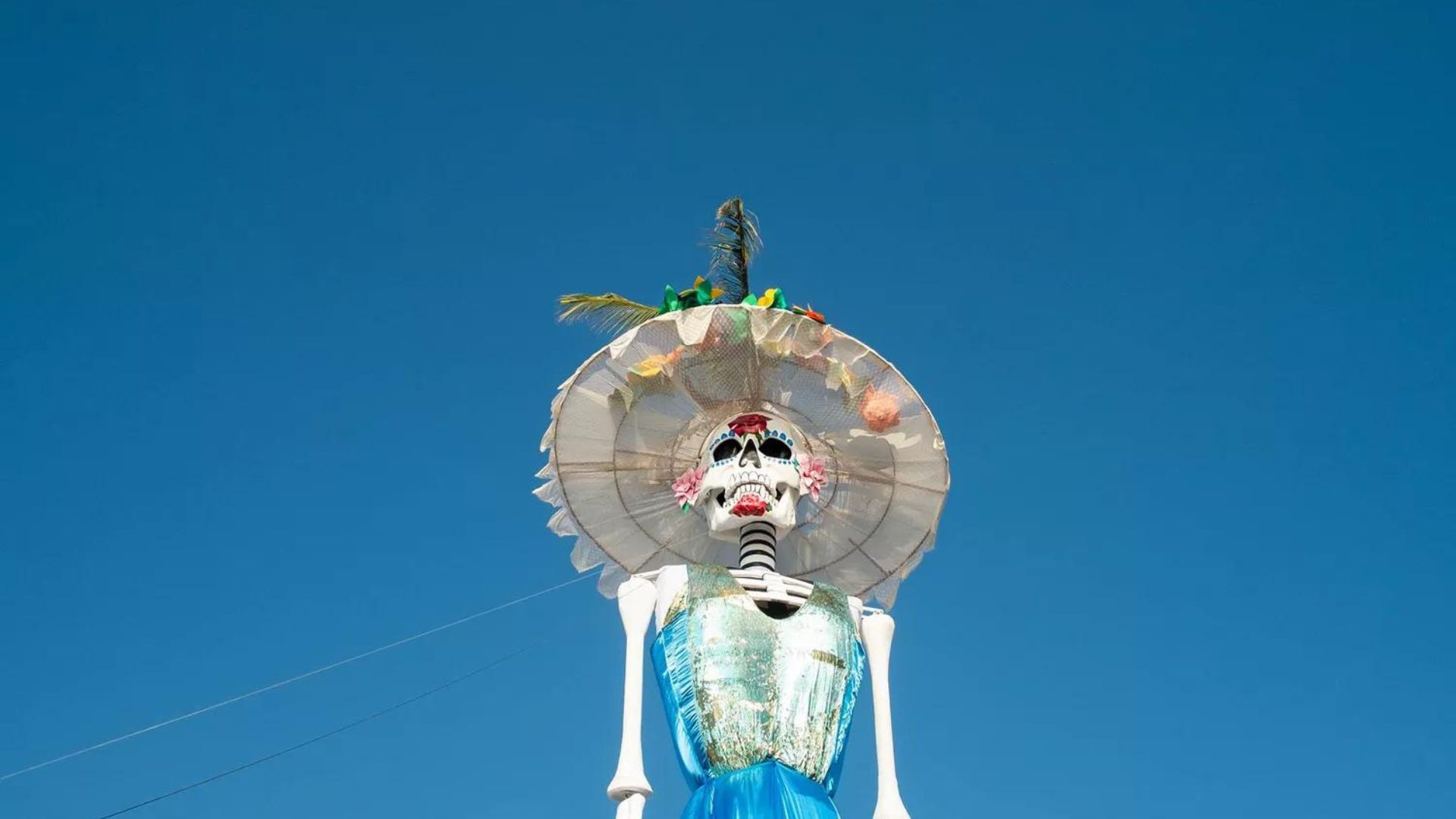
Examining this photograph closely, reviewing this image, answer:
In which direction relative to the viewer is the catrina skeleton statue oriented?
toward the camera
